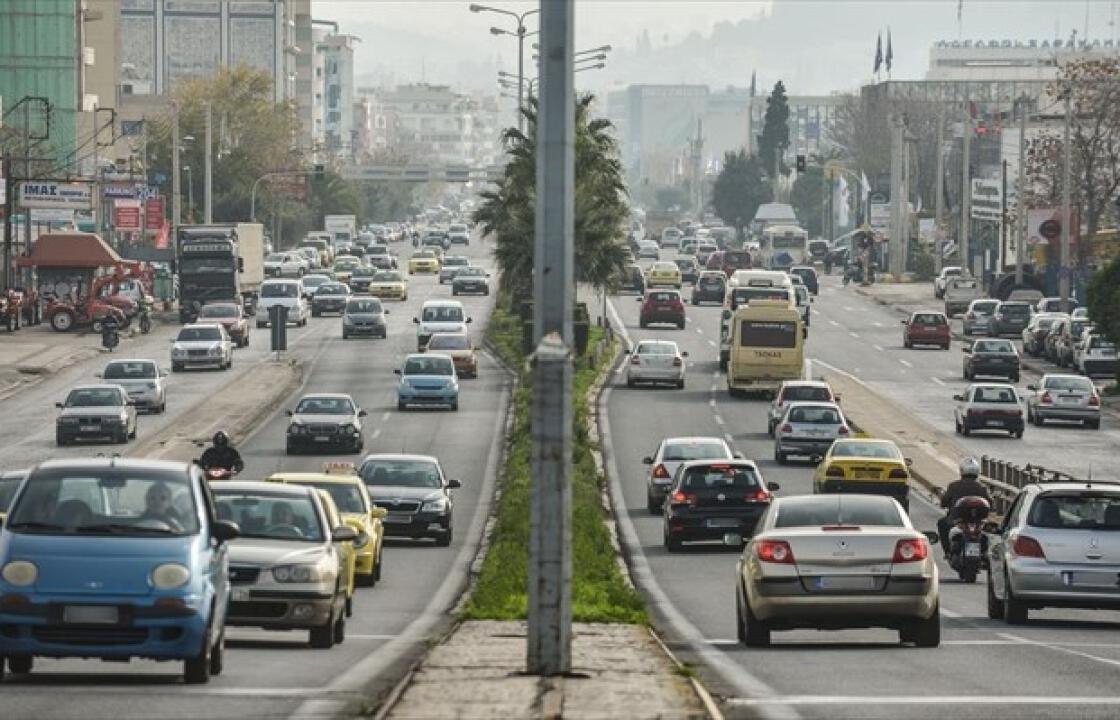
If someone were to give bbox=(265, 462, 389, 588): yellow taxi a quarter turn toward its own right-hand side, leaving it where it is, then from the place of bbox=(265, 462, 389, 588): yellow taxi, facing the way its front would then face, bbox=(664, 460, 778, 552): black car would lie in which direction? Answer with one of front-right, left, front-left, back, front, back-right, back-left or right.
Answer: back-right

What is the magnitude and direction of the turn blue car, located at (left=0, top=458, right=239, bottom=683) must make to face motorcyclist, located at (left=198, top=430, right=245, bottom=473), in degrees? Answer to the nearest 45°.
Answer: approximately 180°

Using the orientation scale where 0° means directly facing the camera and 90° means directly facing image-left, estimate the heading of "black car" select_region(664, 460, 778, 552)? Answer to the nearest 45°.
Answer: approximately 180°

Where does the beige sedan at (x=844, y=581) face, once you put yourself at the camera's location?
facing away from the viewer

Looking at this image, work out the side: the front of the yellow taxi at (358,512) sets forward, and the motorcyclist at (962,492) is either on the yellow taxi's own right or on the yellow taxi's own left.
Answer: on the yellow taxi's own left

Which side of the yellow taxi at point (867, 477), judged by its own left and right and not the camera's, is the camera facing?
back

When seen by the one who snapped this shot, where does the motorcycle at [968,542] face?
facing away from the viewer

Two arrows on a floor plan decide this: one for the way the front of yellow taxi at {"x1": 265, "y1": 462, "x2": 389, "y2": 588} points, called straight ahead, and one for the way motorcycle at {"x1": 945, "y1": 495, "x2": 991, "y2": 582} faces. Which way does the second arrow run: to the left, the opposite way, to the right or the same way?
the opposite way

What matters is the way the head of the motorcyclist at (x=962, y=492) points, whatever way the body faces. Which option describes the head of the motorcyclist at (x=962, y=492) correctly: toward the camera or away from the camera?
away from the camera

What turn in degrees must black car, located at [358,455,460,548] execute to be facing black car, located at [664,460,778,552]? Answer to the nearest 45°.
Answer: approximately 90° to its left

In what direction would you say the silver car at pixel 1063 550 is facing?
away from the camera
